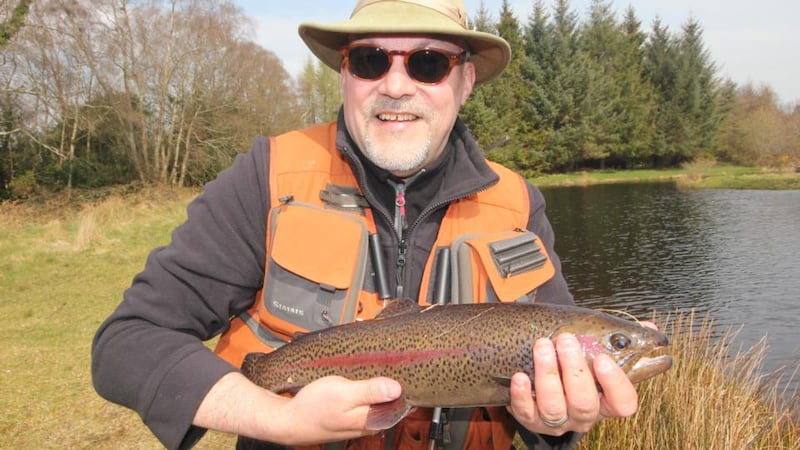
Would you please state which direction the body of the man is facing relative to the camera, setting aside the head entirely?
toward the camera

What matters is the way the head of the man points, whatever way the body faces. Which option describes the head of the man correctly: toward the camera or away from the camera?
toward the camera
